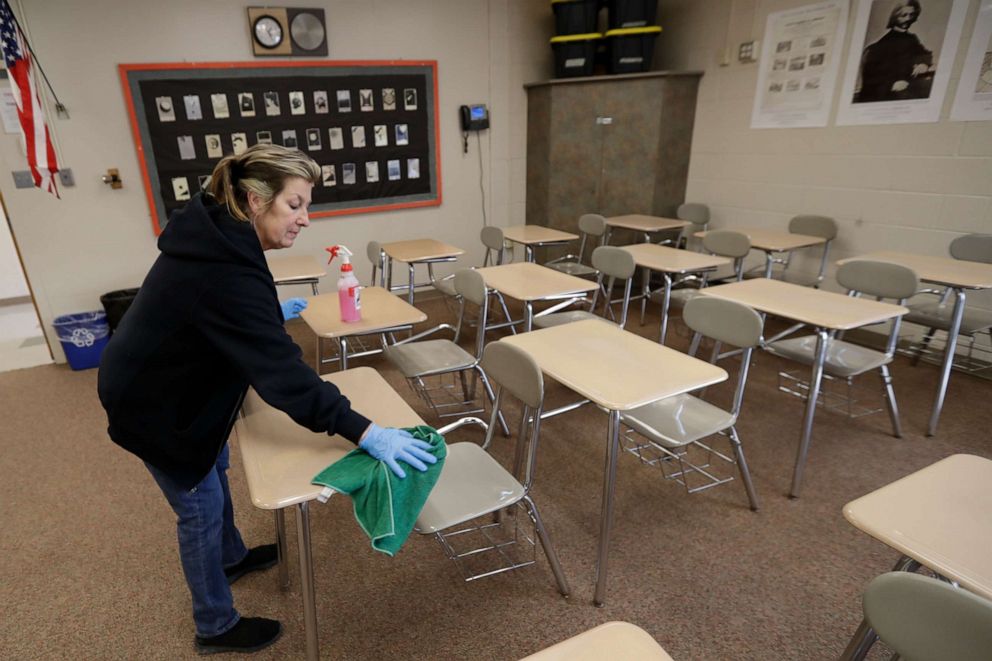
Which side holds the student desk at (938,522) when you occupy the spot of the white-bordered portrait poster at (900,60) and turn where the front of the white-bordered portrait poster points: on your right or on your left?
on your left

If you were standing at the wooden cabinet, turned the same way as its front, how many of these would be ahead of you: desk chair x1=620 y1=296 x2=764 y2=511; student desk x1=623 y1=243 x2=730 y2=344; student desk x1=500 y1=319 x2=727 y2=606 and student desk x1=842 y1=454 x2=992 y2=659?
4

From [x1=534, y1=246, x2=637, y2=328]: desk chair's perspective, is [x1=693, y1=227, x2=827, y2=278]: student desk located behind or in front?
behind

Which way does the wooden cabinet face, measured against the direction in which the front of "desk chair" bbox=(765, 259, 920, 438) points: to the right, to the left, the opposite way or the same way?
to the left

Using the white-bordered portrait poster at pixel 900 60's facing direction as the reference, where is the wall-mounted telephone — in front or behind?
in front

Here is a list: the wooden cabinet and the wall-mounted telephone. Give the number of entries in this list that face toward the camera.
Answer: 2

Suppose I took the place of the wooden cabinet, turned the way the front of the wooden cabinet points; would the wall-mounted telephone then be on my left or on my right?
on my right

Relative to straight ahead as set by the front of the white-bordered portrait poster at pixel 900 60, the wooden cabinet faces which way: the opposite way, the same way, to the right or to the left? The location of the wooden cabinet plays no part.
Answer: to the left

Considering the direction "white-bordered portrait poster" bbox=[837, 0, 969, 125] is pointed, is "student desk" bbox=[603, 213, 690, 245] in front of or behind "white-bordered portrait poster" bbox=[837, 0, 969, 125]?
in front
